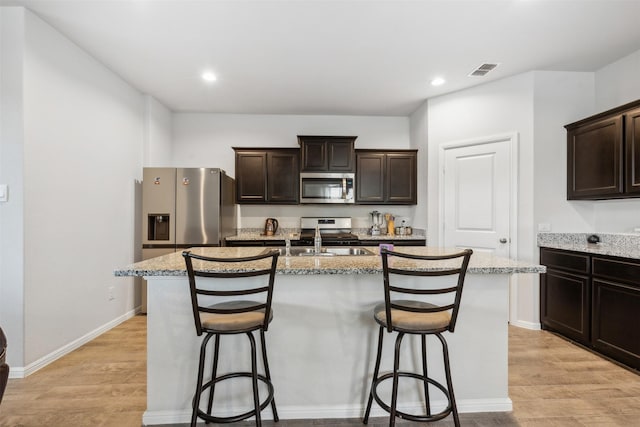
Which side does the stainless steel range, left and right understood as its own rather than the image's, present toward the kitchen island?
front

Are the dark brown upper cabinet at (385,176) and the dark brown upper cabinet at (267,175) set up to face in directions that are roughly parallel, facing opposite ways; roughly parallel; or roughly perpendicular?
roughly parallel

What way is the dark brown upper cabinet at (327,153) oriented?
toward the camera

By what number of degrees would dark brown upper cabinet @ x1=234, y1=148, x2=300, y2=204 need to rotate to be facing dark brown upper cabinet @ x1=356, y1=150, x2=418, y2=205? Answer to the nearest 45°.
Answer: approximately 90° to its left

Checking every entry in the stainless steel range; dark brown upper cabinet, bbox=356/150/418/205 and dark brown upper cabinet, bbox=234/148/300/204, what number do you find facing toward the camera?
3

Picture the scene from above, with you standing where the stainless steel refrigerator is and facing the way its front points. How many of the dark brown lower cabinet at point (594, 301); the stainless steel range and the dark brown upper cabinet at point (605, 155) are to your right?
0

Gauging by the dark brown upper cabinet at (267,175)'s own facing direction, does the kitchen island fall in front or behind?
in front

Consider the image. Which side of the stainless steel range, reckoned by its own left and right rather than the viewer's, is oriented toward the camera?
front

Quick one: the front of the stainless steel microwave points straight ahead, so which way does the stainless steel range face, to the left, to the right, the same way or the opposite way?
the same way

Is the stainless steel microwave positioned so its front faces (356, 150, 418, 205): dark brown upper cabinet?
no

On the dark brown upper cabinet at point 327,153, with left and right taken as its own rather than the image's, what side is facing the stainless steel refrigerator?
right

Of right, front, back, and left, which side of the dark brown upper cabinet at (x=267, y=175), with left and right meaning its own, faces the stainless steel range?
left

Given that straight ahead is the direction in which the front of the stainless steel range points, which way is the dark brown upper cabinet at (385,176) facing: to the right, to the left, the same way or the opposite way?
the same way

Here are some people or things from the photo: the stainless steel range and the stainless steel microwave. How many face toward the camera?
2

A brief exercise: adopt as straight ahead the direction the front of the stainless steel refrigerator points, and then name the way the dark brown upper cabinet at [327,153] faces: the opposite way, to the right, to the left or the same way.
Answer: the same way

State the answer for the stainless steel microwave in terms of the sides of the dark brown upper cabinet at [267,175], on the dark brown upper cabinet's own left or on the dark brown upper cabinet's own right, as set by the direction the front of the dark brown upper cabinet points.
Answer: on the dark brown upper cabinet's own left
